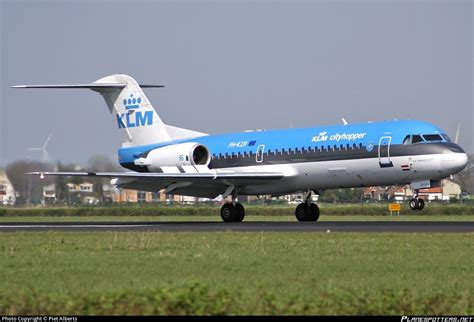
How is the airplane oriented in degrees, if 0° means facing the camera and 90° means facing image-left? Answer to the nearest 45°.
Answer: approximately 315°
